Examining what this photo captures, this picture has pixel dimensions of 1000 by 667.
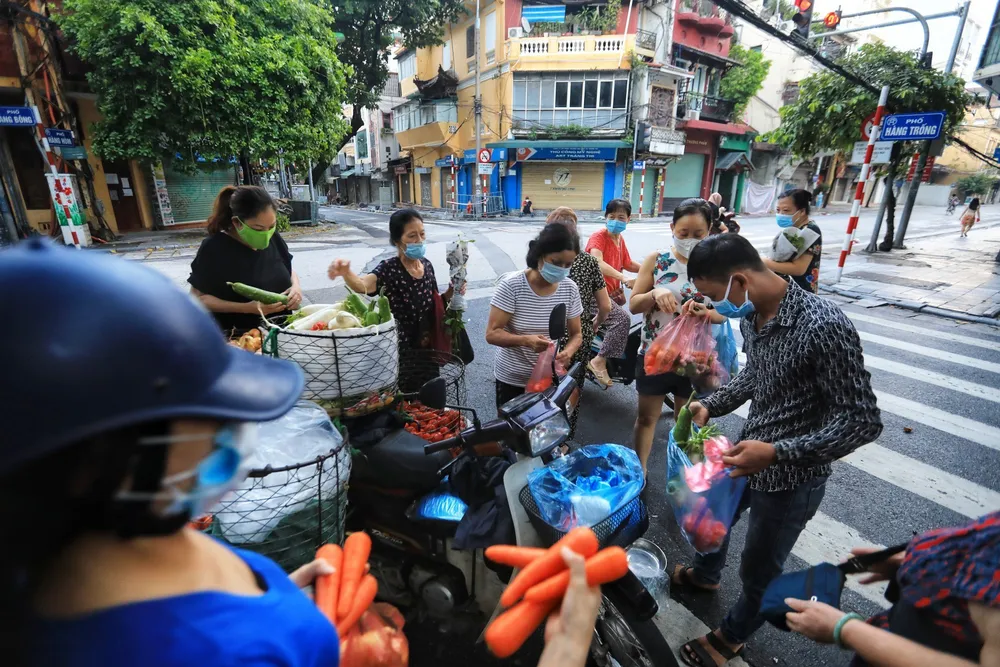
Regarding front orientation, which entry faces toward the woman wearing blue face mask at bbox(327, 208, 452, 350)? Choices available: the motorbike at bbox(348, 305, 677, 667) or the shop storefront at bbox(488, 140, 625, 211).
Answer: the shop storefront

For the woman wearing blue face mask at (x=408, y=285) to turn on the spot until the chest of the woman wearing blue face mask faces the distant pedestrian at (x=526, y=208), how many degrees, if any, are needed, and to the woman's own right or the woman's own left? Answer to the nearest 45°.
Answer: approximately 135° to the woman's own left

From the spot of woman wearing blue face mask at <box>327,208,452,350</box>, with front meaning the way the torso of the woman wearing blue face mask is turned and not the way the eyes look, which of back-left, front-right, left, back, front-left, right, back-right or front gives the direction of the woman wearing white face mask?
front-left

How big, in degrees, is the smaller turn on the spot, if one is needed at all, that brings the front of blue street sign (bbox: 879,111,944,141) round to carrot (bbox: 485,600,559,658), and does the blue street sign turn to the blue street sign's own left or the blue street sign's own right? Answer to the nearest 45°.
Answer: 0° — it already faces it

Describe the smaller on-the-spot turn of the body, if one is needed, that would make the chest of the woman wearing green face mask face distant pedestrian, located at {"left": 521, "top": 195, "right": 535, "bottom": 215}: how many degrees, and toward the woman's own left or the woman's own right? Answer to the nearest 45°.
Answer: approximately 90° to the woman's own left
